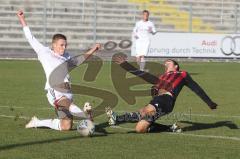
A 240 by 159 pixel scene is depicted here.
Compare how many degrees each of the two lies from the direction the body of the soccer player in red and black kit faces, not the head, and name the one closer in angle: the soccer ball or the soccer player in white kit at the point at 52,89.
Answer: the soccer ball

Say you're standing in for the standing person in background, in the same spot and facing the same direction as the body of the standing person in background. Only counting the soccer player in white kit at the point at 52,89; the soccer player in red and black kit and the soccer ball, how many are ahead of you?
3

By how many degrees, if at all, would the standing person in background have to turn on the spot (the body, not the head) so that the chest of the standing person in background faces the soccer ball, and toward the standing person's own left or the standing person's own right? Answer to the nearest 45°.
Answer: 0° — they already face it

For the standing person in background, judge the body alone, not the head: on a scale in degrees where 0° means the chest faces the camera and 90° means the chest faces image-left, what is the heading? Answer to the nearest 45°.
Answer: approximately 0°

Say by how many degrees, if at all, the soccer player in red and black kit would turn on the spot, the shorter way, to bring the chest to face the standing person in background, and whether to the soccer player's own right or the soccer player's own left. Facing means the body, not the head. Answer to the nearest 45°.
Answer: approximately 135° to the soccer player's own right

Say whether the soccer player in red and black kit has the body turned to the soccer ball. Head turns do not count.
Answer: yes

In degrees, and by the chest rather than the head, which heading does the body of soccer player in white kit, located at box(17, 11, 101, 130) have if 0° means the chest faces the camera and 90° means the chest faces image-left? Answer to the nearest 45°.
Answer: approximately 315°

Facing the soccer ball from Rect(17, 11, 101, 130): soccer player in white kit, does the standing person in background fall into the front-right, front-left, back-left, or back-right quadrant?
back-left
